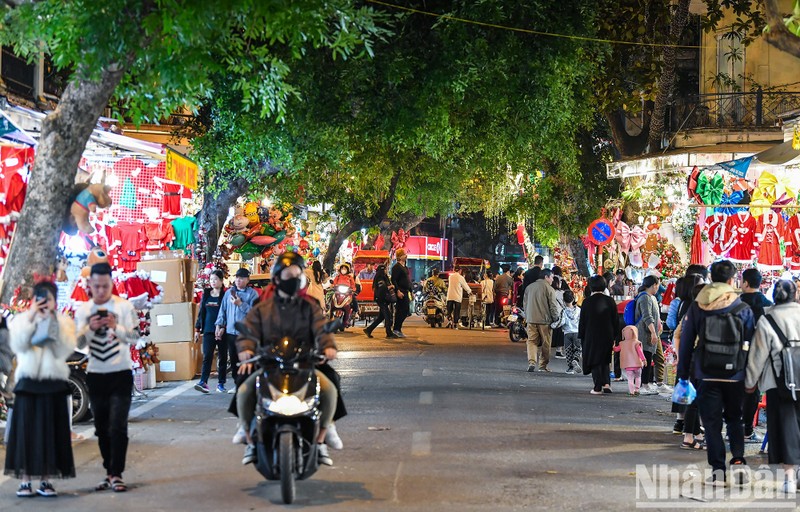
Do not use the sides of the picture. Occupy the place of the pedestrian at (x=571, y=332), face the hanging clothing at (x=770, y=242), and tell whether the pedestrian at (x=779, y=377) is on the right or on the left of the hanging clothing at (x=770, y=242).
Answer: right

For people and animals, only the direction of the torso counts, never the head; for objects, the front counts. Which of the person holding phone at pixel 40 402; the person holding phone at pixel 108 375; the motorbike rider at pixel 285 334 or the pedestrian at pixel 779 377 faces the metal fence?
the pedestrian

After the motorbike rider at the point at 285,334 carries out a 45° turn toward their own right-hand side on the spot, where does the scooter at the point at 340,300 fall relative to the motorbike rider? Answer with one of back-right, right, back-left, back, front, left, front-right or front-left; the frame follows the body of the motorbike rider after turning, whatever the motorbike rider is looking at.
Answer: back-right

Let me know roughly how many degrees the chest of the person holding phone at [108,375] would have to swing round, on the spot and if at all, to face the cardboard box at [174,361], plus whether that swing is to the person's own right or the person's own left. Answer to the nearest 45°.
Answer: approximately 180°

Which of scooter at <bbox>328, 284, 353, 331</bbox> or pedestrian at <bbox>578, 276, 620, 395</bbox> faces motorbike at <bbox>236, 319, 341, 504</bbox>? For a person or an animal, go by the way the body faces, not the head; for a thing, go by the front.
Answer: the scooter

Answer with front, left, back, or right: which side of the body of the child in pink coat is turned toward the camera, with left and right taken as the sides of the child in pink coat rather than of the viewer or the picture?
back

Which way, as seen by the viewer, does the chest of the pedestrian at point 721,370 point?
away from the camera

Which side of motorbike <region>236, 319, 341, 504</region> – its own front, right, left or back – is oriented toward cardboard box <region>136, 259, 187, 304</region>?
back

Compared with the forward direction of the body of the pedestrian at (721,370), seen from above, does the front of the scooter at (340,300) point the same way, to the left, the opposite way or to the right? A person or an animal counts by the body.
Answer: the opposite way

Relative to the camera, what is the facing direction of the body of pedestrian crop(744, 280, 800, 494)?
away from the camera
